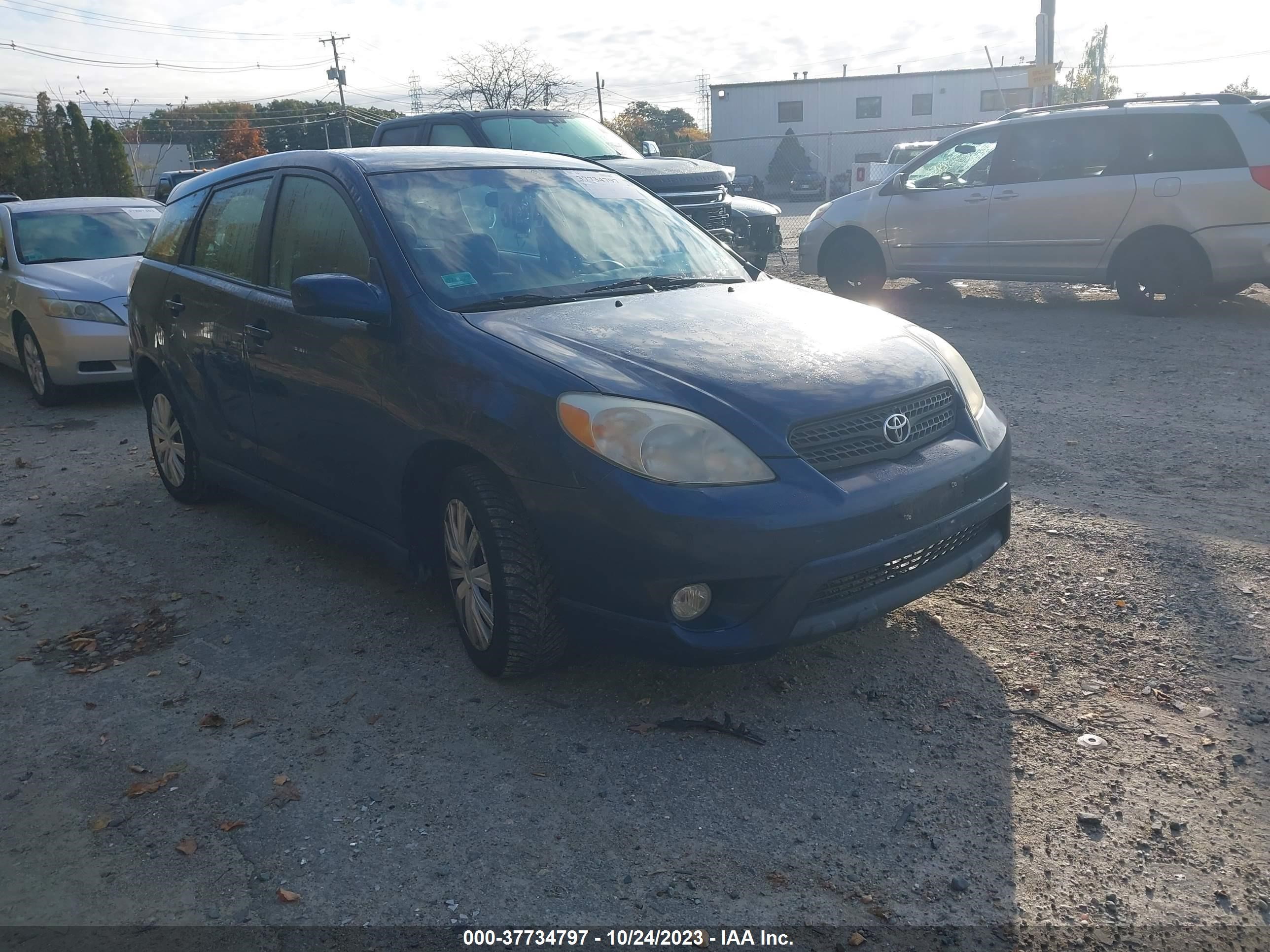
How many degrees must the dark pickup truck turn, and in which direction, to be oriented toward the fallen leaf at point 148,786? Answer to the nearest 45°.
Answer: approximately 45° to its right

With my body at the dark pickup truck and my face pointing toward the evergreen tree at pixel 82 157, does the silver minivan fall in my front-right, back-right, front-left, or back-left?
back-right

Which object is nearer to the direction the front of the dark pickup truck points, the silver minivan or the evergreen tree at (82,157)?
the silver minivan

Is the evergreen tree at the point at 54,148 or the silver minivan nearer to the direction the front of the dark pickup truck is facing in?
the silver minivan

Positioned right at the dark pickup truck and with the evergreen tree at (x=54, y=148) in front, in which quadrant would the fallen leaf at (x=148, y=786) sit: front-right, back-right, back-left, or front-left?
back-left

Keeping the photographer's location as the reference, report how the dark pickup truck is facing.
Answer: facing the viewer and to the right of the viewer

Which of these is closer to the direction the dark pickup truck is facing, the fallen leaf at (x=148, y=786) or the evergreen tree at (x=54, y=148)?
the fallen leaf

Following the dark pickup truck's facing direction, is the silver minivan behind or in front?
in front

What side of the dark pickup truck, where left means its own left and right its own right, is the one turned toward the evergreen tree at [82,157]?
back

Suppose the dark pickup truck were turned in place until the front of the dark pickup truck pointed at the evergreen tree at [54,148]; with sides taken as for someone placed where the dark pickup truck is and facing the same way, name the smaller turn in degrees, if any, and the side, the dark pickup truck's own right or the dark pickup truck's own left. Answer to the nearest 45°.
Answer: approximately 180°

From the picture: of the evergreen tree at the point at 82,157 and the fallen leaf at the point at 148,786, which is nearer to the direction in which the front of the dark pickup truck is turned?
the fallen leaf
